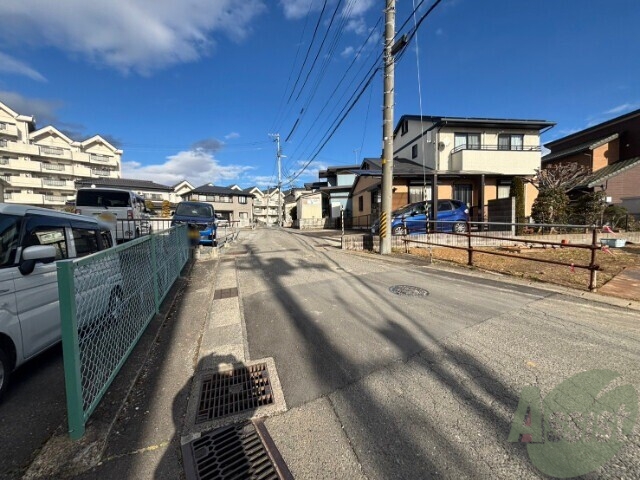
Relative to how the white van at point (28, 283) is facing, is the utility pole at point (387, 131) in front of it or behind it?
behind

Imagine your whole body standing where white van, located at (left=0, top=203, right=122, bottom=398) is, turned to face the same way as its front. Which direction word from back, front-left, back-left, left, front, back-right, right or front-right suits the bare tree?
back-left

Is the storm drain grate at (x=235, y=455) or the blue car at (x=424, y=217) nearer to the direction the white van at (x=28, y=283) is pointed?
the storm drain grate

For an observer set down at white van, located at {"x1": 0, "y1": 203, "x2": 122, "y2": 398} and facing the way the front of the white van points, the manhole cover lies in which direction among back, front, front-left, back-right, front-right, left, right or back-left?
back-left

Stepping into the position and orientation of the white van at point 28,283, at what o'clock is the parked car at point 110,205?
The parked car is roughly at 5 o'clock from the white van.

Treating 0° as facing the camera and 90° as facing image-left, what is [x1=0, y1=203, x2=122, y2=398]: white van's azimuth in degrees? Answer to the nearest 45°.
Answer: approximately 45°

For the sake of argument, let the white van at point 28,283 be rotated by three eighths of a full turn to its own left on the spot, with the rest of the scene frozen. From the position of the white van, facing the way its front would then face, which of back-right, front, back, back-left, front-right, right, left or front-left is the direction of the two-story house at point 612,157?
front

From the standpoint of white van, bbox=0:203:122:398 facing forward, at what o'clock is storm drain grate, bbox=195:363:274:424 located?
The storm drain grate is roughly at 9 o'clock from the white van.

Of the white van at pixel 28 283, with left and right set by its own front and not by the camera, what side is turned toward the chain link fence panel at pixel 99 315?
left

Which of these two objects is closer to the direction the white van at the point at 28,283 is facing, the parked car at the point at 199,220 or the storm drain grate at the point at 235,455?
the storm drain grate

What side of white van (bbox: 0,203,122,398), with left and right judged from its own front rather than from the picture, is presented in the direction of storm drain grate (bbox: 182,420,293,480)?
left
